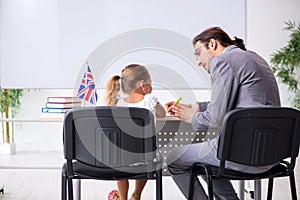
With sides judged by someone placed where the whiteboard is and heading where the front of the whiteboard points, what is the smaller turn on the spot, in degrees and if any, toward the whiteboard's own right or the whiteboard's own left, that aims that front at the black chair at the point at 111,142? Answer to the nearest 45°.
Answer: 0° — it already faces it

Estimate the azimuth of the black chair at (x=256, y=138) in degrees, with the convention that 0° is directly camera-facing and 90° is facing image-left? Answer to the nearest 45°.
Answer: approximately 135°

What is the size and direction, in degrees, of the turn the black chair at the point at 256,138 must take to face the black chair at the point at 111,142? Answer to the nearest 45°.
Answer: approximately 45° to its left

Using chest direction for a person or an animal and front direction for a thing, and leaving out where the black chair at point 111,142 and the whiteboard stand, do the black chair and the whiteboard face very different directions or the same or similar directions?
very different directions

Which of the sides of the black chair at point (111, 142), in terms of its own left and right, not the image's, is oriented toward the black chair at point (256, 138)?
right

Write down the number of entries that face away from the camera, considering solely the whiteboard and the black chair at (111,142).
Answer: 1

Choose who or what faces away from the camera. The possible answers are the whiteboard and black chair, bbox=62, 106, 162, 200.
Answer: the black chair

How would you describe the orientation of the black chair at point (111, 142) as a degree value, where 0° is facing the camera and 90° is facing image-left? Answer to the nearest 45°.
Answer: approximately 180°

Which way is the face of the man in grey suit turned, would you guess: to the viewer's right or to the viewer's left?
to the viewer's left

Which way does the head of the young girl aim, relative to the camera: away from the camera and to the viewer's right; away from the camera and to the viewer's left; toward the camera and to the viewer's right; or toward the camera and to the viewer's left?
away from the camera and to the viewer's right
